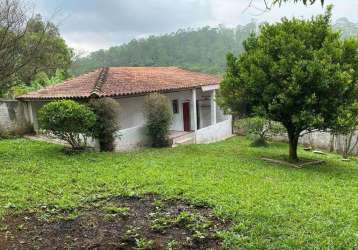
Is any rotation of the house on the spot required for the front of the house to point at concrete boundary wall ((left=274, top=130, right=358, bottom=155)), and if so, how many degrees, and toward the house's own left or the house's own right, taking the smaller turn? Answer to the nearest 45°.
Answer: approximately 45° to the house's own left

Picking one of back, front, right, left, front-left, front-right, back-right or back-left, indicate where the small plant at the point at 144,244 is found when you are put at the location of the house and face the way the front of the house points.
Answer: front-right

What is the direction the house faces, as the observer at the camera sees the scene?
facing the viewer and to the right of the viewer

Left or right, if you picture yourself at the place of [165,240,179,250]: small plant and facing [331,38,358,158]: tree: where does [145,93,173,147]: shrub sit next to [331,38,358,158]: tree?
left

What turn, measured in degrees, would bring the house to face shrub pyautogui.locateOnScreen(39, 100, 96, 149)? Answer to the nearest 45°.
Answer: approximately 90° to its right

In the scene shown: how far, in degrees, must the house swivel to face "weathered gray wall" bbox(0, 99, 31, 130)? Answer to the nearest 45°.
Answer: approximately 135° to its right
